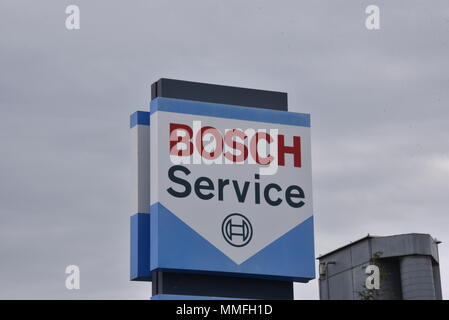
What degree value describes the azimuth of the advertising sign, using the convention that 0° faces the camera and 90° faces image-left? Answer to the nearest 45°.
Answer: approximately 315°
